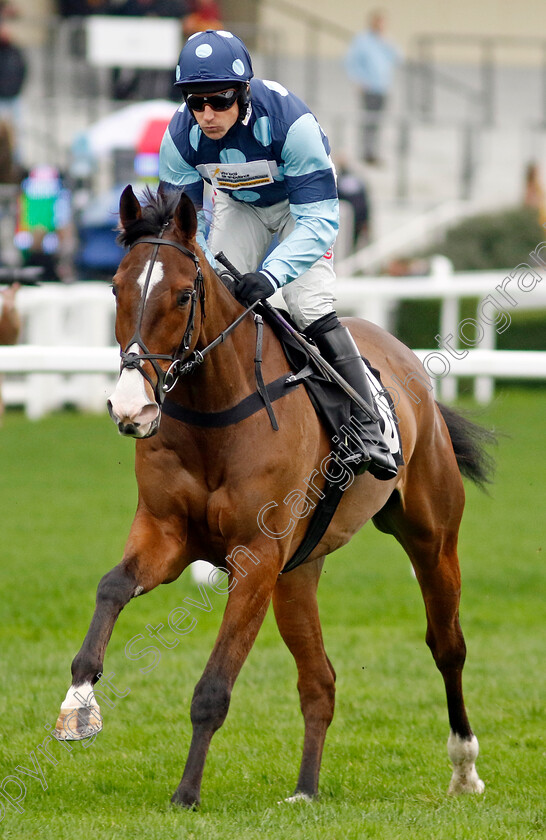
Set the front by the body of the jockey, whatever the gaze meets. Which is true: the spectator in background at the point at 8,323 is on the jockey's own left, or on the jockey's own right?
on the jockey's own right

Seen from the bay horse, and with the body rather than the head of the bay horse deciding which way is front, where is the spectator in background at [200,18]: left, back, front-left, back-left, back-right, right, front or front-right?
back-right

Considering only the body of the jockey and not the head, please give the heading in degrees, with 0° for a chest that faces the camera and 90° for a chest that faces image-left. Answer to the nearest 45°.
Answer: approximately 45°

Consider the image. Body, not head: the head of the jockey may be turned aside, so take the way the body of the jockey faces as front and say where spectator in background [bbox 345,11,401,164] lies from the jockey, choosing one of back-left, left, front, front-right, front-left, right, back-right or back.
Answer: back-right

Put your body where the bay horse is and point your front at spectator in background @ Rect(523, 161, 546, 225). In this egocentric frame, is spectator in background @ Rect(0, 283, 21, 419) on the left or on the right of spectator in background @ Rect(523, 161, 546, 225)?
left

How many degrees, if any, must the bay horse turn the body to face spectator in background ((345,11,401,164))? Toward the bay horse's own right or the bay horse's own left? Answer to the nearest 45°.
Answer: approximately 135° to the bay horse's own right

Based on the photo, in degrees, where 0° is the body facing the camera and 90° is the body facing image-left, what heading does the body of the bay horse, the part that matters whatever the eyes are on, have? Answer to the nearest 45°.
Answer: approximately 45°

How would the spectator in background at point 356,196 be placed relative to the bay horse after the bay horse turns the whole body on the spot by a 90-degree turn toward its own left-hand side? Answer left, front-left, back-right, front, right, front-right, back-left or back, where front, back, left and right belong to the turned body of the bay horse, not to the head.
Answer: back-left

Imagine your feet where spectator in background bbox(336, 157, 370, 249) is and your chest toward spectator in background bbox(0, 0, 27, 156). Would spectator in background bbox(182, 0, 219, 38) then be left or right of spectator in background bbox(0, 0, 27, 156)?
right

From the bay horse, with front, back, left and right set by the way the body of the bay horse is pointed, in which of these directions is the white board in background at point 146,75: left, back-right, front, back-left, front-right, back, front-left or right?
back-right

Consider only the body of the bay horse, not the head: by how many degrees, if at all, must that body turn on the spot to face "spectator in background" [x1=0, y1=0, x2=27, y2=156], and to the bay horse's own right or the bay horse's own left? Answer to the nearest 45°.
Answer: approximately 135° to the bay horse's own right

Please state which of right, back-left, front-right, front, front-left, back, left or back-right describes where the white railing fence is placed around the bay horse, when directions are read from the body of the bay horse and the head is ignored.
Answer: back-right
